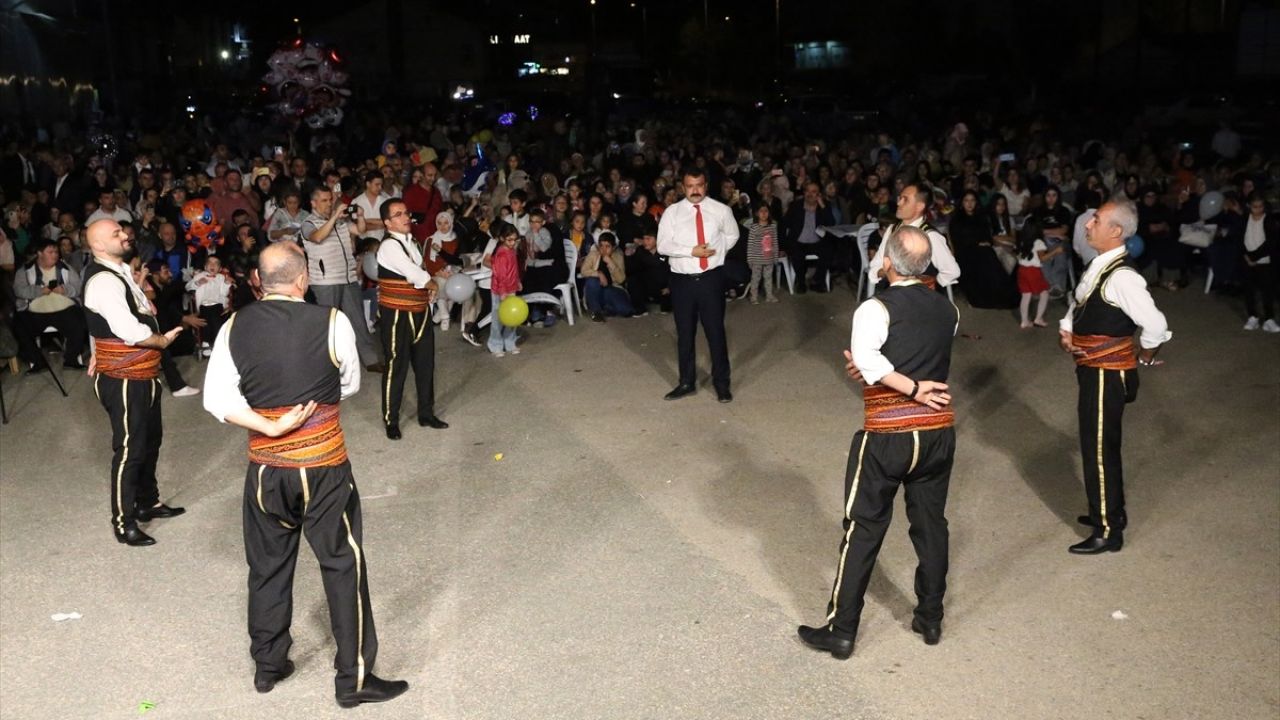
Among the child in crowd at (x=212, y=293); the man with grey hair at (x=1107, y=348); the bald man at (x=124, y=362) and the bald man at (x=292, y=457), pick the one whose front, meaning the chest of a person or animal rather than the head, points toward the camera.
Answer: the child in crowd

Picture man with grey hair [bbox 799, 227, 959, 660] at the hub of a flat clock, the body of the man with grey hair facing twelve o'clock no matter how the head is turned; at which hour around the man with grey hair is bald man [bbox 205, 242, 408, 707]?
The bald man is roughly at 10 o'clock from the man with grey hair.

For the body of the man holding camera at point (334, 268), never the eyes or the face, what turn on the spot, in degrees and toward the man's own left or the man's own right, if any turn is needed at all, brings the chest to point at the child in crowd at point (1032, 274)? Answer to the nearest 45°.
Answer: approximately 45° to the man's own left

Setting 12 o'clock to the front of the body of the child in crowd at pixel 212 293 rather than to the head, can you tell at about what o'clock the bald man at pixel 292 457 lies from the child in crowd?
The bald man is roughly at 12 o'clock from the child in crowd.

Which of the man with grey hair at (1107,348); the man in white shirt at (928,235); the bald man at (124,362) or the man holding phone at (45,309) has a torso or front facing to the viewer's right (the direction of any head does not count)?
the bald man

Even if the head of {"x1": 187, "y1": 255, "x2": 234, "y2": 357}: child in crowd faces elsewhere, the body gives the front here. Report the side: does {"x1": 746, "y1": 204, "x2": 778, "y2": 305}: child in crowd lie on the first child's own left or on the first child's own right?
on the first child's own left

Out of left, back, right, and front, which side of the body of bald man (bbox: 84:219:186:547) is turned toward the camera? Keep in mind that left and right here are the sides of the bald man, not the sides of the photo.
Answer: right

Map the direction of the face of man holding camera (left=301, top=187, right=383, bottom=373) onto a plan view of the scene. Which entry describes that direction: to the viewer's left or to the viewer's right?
to the viewer's right

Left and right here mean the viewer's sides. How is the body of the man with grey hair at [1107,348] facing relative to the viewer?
facing to the left of the viewer

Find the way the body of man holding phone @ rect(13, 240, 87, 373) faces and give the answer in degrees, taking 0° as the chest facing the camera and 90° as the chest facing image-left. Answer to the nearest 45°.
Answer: approximately 0°

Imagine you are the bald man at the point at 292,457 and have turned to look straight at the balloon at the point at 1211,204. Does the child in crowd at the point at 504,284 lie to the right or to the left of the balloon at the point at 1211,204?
left
